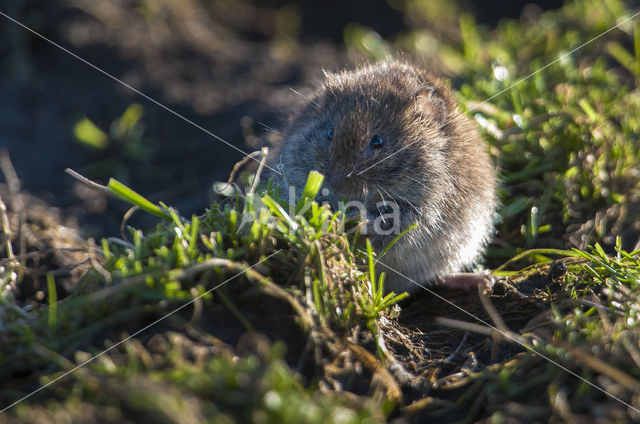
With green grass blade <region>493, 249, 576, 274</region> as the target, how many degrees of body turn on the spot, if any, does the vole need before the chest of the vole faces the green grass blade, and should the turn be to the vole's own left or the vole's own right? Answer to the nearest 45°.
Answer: approximately 135° to the vole's own left

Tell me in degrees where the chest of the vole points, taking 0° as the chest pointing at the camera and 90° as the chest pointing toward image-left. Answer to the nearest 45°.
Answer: approximately 45°

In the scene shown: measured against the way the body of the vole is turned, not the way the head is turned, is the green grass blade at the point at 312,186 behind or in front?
in front

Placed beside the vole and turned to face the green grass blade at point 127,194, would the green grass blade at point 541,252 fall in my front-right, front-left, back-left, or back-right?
back-left
